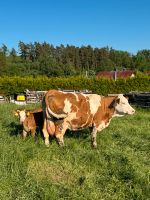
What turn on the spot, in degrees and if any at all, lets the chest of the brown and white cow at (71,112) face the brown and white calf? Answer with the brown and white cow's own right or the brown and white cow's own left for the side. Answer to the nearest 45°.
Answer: approximately 135° to the brown and white cow's own left

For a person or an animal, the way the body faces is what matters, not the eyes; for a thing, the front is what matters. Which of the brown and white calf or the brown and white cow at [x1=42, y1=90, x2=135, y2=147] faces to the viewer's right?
the brown and white cow

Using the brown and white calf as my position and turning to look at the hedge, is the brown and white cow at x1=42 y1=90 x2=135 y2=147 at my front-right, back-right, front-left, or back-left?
back-right

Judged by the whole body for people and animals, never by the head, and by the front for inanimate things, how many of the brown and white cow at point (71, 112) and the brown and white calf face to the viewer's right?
1

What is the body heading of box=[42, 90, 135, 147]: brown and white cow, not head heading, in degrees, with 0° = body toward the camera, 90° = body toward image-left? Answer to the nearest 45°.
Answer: approximately 270°

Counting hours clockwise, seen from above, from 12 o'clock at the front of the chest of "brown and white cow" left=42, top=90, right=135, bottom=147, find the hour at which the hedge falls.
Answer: The hedge is roughly at 9 o'clock from the brown and white cow.
